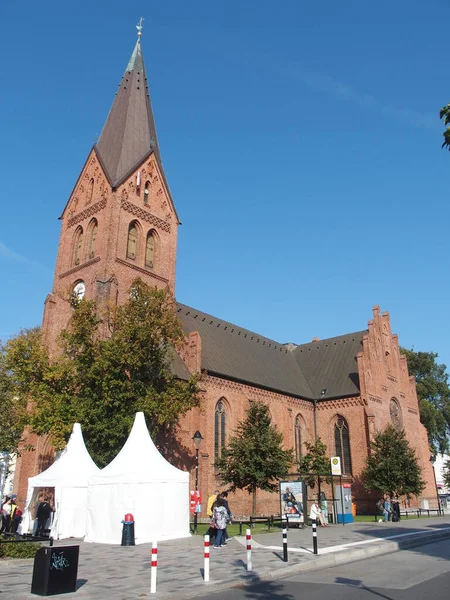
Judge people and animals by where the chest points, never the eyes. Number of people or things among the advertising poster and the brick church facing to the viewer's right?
0

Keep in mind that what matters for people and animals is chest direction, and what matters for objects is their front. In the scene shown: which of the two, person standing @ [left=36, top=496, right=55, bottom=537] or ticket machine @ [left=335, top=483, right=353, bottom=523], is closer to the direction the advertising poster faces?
the person standing

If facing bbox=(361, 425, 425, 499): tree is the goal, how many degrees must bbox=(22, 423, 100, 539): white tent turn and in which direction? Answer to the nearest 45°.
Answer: approximately 135° to its left

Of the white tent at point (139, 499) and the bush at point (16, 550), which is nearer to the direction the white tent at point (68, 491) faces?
the bush

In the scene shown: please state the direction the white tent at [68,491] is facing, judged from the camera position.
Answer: facing the viewer and to the left of the viewer

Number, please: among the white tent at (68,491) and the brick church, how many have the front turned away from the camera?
0

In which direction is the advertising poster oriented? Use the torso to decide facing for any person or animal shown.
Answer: toward the camera

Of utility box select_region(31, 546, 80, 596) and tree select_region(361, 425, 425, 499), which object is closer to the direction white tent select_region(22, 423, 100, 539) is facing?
the utility box

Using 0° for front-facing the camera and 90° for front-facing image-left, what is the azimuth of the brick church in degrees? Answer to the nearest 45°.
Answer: approximately 45°

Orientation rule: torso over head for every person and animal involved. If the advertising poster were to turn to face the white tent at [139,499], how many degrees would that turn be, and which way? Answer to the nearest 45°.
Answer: approximately 45° to its right

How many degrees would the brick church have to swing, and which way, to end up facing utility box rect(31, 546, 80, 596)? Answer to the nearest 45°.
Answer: approximately 45° to its left

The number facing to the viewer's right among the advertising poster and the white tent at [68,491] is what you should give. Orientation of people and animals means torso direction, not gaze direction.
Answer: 0

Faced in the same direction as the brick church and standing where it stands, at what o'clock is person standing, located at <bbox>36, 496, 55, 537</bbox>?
The person standing is roughly at 11 o'clock from the brick church.

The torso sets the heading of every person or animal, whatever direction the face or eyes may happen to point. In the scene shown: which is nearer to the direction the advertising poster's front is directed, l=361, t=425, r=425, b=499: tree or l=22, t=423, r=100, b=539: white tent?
the white tent

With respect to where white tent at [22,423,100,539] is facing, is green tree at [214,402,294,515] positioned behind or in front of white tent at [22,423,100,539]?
behind

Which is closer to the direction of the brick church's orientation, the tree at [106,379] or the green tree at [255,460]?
the tree

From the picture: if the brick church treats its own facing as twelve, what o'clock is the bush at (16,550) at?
The bush is roughly at 11 o'clock from the brick church.
